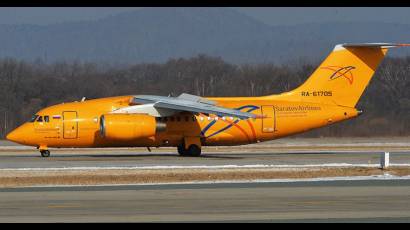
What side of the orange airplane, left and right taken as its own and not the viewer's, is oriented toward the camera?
left
